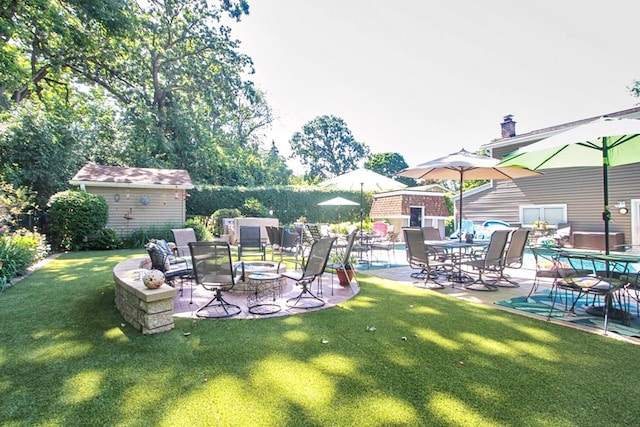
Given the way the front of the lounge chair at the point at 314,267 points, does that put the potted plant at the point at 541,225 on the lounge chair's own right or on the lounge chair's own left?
on the lounge chair's own right

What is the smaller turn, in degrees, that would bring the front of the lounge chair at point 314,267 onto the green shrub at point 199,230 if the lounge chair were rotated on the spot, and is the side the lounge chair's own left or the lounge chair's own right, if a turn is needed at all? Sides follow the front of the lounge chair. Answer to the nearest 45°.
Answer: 0° — it already faces it

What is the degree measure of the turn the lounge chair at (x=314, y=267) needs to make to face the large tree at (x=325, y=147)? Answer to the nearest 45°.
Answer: approximately 45° to its right

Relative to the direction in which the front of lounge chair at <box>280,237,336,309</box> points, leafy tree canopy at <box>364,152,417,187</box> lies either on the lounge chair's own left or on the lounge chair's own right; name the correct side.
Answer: on the lounge chair's own right

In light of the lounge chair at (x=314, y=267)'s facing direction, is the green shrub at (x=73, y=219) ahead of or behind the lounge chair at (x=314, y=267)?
ahead

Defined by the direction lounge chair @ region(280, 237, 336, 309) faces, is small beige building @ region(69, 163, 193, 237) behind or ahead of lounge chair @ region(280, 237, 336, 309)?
ahead

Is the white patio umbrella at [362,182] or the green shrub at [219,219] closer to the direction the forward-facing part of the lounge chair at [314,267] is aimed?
the green shrub

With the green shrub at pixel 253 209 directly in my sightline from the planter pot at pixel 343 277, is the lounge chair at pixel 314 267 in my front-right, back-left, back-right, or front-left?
back-left

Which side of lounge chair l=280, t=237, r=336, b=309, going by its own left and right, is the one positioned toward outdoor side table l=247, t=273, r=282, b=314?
front

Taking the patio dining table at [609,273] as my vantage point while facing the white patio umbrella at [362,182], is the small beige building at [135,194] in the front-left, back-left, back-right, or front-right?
front-left

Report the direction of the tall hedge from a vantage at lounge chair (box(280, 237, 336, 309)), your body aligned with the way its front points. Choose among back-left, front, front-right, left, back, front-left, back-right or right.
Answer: front-right

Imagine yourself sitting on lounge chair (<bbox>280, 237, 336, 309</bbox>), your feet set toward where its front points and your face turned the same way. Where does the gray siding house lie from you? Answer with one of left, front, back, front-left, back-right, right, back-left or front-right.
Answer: right

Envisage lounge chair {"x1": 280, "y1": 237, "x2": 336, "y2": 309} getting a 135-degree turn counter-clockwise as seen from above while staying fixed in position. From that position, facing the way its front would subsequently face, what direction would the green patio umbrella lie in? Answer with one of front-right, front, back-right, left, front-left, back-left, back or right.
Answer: left

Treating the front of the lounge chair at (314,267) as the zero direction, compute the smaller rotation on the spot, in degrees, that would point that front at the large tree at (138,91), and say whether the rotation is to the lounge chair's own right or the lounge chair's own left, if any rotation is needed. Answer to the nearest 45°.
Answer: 0° — it already faces it

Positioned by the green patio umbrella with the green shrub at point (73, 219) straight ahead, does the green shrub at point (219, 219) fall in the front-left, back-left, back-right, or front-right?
front-right

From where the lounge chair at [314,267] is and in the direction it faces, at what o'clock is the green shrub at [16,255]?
The green shrub is roughly at 11 o'clock from the lounge chair.

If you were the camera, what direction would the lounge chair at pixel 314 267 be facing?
facing away from the viewer and to the left of the viewer
